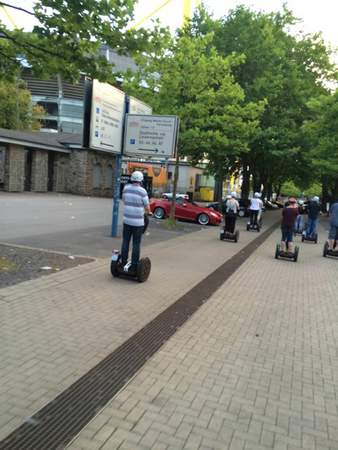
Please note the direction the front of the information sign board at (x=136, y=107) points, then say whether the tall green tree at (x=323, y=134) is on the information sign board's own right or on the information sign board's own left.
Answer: on the information sign board's own left

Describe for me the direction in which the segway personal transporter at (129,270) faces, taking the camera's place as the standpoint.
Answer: facing away from the viewer and to the right of the viewer

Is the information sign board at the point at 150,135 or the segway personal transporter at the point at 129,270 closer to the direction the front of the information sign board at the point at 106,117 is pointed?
the segway personal transporter

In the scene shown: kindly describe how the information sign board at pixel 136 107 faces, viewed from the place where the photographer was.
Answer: facing the viewer and to the right of the viewer

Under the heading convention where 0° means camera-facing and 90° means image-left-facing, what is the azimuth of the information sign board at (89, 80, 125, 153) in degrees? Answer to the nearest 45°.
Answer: approximately 315°

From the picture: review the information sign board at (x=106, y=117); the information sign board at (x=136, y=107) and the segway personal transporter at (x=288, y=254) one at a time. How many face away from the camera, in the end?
1

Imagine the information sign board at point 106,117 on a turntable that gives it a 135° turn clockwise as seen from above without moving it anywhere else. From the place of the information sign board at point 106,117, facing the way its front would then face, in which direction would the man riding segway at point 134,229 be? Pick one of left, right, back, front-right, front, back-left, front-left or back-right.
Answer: left

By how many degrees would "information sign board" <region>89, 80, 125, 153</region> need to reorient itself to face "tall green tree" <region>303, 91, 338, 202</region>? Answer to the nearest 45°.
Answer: approximately 90° to its left

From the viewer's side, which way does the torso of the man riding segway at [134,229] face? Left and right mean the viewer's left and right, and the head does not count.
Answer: facing away from the viewer and to the right of the viewer

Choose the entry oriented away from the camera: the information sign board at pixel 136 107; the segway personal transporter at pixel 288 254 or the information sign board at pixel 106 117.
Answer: the segway personal transporter

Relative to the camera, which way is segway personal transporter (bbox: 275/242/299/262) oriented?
away from the camera
